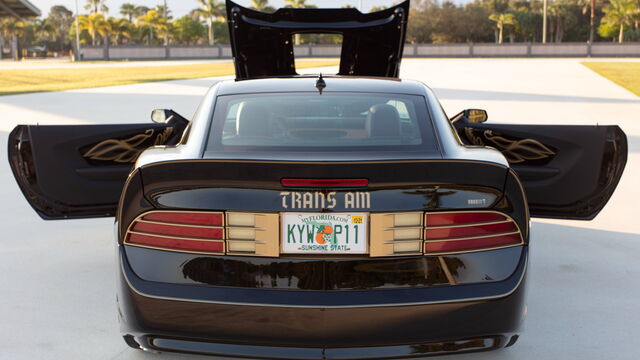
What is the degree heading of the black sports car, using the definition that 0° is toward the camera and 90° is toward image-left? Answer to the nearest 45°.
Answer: approximately 180°
